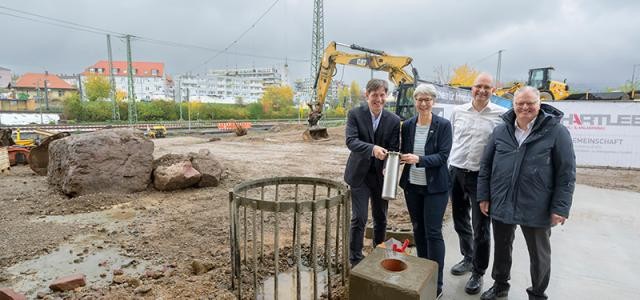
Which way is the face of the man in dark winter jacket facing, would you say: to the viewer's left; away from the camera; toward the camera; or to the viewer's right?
toward the camera

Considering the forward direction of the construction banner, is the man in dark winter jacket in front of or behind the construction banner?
in front

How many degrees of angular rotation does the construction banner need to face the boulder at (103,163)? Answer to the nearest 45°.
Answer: approximately 45° to its right

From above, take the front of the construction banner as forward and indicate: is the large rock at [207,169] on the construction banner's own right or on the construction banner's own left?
on the construction banner's own right

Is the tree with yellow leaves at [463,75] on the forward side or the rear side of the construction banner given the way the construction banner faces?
on the rear side

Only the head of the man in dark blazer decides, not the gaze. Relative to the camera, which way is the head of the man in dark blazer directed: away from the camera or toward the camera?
toward the camera

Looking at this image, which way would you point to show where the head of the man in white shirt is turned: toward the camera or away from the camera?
toward the camera

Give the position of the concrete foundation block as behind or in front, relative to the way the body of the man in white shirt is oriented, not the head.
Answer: in front

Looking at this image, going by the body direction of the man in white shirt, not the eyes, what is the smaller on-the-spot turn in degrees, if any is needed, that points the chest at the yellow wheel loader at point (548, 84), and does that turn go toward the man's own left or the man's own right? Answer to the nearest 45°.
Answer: approximately 180°

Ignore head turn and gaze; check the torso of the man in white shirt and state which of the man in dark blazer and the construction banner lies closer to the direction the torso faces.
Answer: the man in dark blazer

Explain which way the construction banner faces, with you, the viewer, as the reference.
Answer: facing the viewer

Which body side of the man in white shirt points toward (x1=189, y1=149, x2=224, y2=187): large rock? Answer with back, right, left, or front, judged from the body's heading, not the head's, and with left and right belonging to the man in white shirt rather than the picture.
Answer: right

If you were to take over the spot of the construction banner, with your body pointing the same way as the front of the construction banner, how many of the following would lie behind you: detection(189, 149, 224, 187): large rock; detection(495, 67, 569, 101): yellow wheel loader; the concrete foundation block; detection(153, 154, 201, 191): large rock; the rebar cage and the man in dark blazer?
1

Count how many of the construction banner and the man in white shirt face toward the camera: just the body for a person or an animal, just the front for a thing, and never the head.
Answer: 2

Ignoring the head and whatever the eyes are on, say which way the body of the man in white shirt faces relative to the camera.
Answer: toward the camera

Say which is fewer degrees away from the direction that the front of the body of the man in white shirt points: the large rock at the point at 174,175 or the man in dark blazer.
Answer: the man in dark blazer

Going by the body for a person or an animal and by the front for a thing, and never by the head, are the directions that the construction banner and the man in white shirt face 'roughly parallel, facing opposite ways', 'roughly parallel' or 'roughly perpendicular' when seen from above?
roughly parallel
